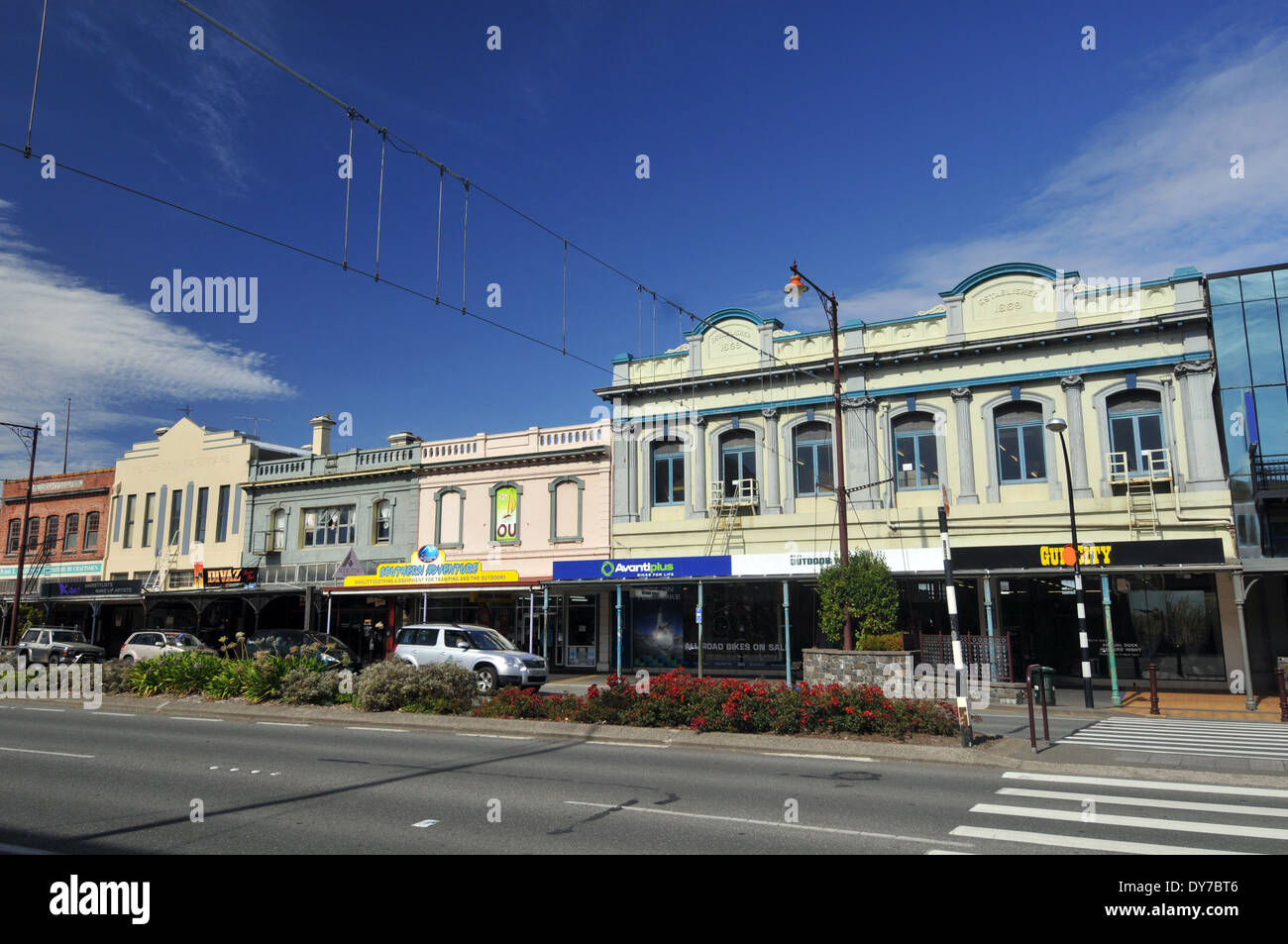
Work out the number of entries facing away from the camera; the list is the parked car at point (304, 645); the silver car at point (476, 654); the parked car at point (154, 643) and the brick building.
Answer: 0

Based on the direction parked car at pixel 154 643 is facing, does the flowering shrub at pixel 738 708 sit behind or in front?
in front

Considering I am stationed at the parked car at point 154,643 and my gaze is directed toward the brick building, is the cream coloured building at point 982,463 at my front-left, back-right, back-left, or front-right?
back-right

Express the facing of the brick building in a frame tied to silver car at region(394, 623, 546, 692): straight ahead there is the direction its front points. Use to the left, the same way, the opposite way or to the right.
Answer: to the right

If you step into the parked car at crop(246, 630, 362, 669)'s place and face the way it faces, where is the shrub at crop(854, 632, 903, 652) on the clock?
The shrub is roughly at 12 o'clock from the parked car.

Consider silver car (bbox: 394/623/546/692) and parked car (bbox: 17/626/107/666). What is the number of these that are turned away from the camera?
0

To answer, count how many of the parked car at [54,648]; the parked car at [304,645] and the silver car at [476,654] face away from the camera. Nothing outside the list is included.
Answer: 0

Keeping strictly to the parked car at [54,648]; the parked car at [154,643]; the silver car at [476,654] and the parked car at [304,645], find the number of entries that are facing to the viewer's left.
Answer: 0

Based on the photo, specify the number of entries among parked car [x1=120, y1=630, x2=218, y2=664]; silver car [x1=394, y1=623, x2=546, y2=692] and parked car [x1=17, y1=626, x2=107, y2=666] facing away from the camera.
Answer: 0

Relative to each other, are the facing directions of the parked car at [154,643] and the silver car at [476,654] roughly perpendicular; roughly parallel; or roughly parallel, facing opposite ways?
roughly parallel

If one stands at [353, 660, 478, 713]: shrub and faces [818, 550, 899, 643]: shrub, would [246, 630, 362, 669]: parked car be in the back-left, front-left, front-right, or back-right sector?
back-left

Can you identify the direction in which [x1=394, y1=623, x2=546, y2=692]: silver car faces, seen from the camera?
facing the viewer and to the right of the viewer

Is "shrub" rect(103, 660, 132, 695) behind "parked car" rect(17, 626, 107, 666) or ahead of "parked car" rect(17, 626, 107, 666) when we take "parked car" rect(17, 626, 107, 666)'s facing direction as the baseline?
ahead

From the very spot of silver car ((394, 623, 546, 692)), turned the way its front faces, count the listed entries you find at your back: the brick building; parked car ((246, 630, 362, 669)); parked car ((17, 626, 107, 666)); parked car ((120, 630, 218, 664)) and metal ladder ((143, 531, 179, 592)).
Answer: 5

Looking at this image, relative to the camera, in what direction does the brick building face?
facing the viewer and to the left of the viewer

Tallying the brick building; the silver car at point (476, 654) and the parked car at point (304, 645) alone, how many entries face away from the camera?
0
